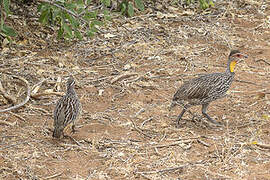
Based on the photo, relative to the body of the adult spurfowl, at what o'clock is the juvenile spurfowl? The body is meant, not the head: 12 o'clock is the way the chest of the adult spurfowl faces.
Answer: The juvenile spurfowl is roughly at 5 o'clock from the adult spurfowl.

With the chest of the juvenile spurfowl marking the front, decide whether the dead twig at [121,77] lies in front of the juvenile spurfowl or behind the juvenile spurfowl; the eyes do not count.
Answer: in front

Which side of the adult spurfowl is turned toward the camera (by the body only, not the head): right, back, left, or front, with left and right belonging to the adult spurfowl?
right

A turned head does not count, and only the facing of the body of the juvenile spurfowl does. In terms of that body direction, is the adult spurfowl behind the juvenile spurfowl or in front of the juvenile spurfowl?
in front

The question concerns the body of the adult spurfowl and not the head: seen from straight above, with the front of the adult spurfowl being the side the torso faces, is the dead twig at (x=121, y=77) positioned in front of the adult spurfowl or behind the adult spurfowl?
behind

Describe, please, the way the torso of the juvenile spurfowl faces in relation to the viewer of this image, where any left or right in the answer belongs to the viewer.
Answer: facing away from the viewer and to the right of the viewer

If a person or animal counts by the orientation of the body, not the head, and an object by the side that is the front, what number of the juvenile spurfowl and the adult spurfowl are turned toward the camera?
0
